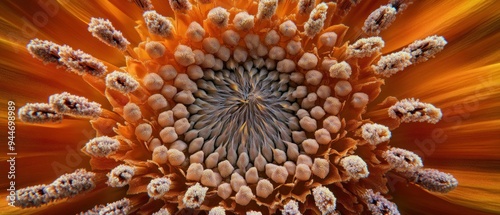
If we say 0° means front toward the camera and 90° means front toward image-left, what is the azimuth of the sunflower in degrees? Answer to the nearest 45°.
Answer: approximately 0°
